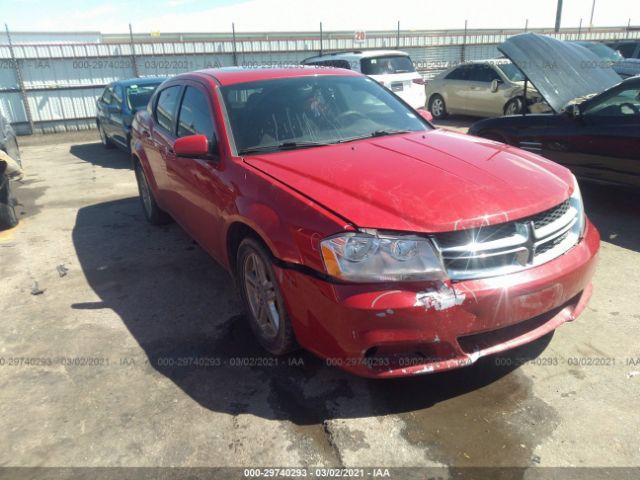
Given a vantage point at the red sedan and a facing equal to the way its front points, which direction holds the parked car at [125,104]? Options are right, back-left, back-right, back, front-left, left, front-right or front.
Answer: back

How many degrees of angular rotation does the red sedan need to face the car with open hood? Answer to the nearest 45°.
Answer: approximately 90° to its left

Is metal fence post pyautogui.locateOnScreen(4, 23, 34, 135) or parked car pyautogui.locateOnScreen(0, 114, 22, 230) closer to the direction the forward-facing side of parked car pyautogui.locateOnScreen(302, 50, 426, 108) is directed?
the metal fence post

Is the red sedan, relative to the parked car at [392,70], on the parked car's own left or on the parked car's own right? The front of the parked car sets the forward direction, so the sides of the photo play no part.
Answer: on the parked car's own left

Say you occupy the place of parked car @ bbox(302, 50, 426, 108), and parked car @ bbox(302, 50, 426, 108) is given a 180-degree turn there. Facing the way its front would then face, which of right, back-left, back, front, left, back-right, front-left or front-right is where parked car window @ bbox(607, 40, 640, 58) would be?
left

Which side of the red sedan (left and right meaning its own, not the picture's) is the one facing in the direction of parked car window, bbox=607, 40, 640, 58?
left

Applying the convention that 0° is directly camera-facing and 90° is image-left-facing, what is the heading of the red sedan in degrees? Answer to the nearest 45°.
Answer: approximately 315°

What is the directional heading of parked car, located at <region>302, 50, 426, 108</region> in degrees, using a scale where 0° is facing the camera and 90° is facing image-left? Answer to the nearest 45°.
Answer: approximately 135°

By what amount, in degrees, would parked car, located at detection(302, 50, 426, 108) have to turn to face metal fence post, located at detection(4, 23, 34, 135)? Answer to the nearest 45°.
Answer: approximately 45° to its left

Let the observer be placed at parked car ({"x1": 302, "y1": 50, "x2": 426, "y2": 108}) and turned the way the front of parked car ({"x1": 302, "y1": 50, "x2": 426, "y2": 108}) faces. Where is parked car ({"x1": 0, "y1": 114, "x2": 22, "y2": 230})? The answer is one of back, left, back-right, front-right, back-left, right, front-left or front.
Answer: left

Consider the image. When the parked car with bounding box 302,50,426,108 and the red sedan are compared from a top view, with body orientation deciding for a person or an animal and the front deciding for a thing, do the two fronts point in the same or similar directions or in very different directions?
very different directions
